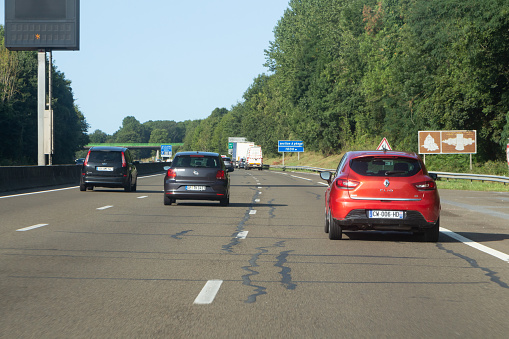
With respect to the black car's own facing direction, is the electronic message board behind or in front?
in front

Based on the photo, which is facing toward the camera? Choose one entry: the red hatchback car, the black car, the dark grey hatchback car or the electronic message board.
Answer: the electronic message board

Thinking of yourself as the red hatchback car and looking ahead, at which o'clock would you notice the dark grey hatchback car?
The dark grey hatchback car is roughly at 11 o'clock from the red hatchback car.

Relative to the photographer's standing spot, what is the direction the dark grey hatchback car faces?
facing away from the viewer

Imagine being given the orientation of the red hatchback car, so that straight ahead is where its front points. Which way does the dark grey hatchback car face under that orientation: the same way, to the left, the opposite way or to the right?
the same way

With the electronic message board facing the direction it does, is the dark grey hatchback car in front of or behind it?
in front

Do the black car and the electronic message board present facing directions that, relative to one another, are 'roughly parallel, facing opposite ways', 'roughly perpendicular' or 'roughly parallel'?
roughly parallel, facing opposite ways

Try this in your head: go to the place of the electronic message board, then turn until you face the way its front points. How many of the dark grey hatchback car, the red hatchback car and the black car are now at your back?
0

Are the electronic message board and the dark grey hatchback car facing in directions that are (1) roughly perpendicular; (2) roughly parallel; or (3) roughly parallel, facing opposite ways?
roughly parallel, facing opposite ways

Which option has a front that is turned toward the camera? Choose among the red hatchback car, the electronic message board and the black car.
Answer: the electronic message board

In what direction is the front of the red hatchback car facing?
away from the camera

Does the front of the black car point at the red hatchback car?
no

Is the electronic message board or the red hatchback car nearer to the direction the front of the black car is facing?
the electronic message board

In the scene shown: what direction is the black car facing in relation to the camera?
away from the camera

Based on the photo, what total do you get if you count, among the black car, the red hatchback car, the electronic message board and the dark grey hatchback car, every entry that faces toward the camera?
1

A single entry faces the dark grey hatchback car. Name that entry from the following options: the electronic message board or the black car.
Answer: the electronic message board

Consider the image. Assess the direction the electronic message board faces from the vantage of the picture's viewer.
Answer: facing the viewer

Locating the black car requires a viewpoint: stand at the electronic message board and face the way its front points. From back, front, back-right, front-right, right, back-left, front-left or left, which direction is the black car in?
front
